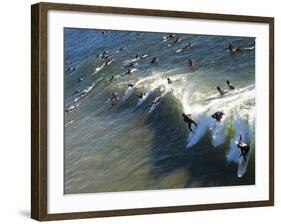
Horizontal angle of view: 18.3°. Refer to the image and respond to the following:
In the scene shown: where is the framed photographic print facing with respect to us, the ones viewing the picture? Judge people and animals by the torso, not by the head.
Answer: facing the viewer and to the right of the viewer
